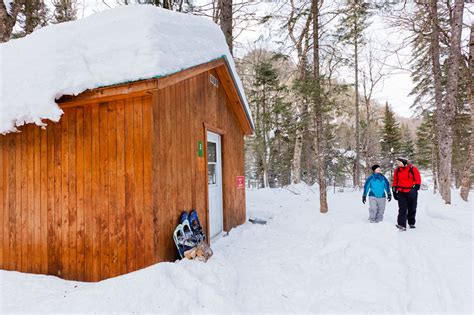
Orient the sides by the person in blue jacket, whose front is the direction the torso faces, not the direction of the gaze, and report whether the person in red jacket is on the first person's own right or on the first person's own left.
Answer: on the first person's own left

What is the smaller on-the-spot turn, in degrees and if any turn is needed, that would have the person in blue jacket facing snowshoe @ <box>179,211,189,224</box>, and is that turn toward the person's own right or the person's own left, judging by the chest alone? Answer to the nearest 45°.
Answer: approximately 45° to the person's own right

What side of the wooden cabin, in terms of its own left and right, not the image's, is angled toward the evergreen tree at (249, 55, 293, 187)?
left

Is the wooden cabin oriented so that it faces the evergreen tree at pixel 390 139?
no

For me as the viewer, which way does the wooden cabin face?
facing the viewer and to the right of the viewer

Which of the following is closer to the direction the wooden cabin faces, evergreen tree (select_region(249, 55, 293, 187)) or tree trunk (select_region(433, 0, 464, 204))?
the tree trunk

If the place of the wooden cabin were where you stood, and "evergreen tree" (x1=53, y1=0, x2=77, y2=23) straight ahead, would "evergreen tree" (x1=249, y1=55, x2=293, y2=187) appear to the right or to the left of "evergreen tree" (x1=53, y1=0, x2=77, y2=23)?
right

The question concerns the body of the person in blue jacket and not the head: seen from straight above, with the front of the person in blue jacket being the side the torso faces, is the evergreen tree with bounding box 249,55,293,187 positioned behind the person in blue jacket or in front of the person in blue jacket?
behind

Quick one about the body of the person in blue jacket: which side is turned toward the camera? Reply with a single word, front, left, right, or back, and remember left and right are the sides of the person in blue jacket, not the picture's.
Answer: front

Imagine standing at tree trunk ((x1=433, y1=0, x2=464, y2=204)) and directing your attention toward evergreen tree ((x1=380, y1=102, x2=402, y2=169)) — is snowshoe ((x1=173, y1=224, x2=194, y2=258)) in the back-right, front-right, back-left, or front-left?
back-left

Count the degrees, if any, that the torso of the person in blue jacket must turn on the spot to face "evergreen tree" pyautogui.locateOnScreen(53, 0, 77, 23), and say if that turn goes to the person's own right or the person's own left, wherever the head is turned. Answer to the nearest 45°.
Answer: approximately 90° to the person's own right

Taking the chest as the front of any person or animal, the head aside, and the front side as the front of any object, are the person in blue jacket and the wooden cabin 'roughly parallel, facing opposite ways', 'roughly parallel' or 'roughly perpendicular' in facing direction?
roughly perpendicular

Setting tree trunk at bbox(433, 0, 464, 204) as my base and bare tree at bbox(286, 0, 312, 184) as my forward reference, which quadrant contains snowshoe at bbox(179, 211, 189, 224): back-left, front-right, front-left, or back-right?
back-left

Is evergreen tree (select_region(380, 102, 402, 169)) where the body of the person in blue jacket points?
no

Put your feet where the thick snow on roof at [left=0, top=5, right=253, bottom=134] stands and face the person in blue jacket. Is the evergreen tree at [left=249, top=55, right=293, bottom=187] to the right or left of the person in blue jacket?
left

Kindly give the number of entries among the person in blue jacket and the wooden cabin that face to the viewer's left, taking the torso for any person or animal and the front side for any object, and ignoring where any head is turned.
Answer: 0

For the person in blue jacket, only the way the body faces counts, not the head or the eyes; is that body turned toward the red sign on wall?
no
